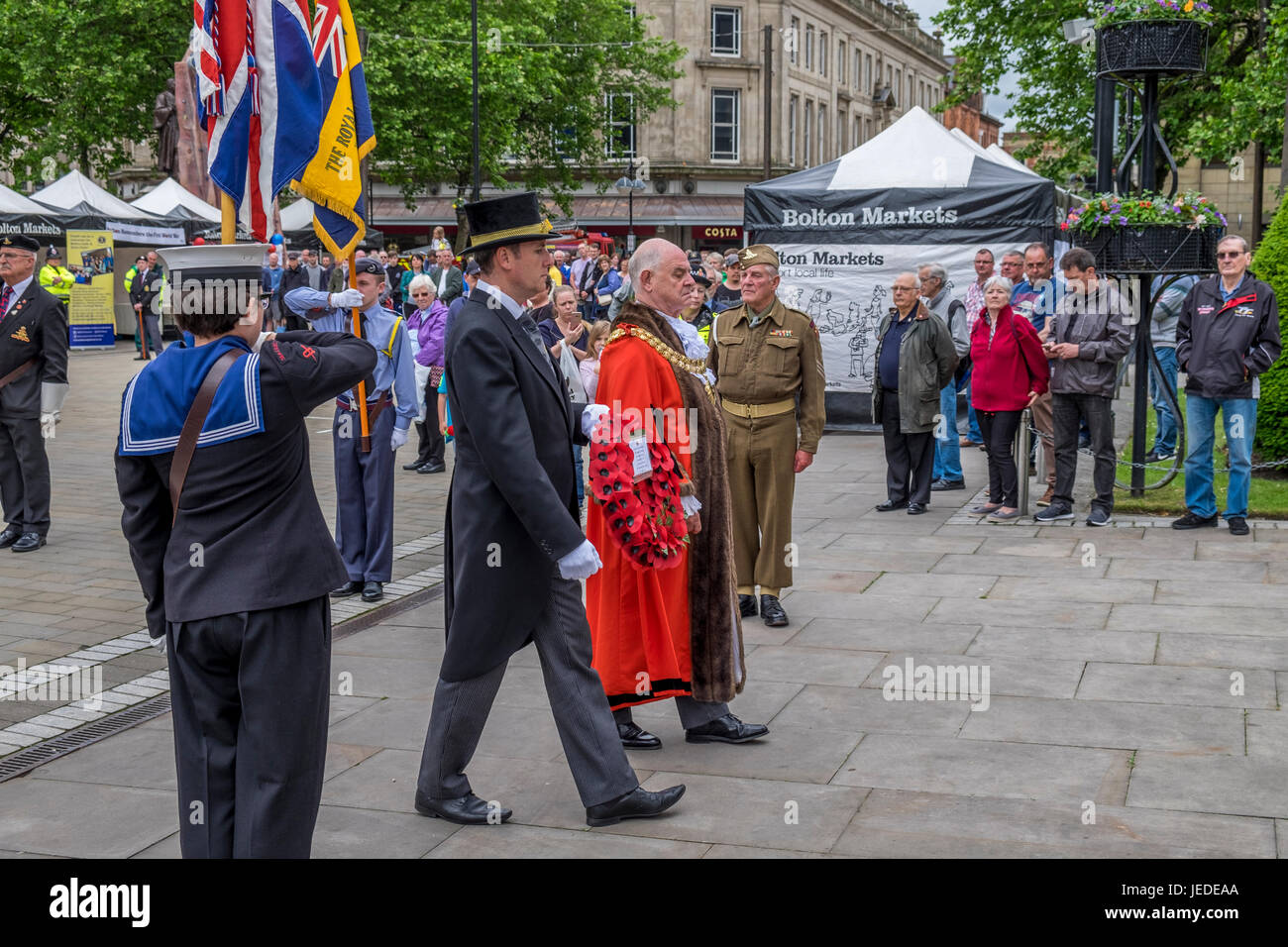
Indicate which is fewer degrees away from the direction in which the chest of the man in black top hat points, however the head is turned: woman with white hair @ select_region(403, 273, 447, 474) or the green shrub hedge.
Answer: the green shrub hedge

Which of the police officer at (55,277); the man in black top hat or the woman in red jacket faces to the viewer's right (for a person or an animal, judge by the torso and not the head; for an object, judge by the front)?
the man in black top hat

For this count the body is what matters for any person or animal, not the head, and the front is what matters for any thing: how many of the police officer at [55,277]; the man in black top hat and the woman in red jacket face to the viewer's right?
1

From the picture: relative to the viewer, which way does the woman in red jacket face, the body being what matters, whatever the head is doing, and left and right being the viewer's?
facing the viewer and to the left of the viewer

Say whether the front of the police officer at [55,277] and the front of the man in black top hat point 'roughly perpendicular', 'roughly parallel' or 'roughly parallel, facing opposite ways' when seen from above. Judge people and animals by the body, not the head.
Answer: roughly perpendicular

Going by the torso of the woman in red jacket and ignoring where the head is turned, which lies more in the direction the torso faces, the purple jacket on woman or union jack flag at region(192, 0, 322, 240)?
the union jack flag

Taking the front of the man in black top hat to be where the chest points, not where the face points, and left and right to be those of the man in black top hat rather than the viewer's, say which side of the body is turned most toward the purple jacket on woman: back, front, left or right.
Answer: left

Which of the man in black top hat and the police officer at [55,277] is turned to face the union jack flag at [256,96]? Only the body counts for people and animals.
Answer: the police officer

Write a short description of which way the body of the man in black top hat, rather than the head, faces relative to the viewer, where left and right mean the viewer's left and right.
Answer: facing to the right of the viewer

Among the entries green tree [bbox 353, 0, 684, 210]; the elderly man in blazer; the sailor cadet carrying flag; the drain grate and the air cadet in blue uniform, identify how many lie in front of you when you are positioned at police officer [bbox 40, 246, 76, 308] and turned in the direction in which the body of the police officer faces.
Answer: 4

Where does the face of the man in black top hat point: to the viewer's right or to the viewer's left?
to the viewer's right

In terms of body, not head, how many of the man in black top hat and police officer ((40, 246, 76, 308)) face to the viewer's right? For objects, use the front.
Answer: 1

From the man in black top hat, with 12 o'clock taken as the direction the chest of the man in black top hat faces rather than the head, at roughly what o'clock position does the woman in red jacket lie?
The woman in red jacket is roughly at 10 o'clock from the man in black top hat.

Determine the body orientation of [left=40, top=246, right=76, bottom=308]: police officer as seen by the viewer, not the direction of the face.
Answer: toward the camera

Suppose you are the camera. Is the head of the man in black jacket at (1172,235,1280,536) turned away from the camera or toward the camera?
toward the camera

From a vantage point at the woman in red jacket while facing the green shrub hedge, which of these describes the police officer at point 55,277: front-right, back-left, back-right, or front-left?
back-left
